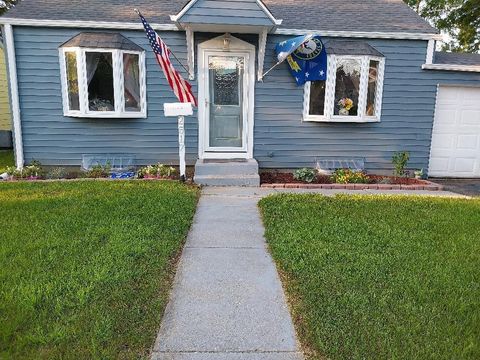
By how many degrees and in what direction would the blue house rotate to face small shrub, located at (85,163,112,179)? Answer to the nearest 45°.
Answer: approximately 90° to its right

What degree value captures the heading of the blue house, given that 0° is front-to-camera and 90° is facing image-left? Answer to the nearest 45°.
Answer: approximately 0°

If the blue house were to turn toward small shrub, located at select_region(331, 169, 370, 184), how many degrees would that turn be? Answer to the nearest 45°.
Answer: approximately 90° to its left

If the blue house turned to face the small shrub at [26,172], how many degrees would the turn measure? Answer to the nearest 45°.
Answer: approximately 90° to its right
